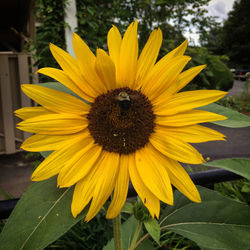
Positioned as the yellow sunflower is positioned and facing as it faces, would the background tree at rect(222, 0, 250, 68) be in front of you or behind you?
behind

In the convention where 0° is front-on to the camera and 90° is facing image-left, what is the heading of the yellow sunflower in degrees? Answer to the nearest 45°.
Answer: approximately 0°

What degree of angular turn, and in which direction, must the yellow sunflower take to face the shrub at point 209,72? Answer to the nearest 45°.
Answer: approximately 180°
